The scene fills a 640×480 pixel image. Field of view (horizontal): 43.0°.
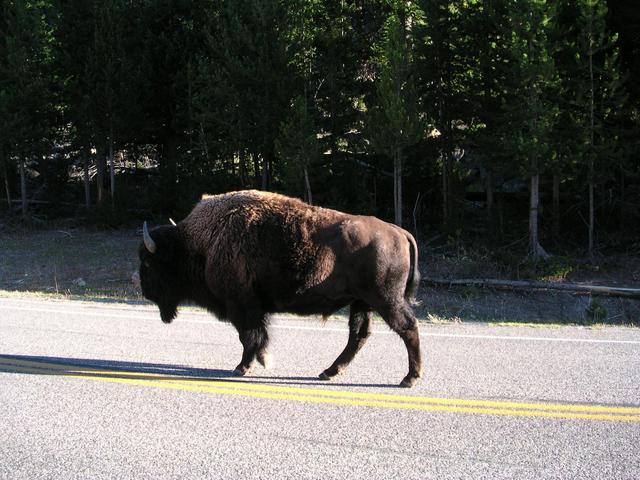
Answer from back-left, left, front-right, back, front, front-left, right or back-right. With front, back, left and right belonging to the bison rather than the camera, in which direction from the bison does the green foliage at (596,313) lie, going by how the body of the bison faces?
back-right

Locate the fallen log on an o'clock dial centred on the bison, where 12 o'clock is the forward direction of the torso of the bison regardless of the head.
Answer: The fallen log is roughly at 4 o'clock from the bison.

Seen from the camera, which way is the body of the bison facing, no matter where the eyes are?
to the viewer's left

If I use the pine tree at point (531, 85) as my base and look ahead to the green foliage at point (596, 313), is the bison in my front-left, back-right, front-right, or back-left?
front-right

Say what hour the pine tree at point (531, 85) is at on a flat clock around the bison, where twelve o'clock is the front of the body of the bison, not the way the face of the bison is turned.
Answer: The pine tree is roughly at 4 o'clock from the bison.

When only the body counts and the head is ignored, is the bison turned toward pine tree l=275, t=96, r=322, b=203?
no

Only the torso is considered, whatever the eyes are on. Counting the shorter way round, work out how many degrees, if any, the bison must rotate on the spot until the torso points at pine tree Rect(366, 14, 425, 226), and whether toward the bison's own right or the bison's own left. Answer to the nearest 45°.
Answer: approximately 90° to the bison's own right

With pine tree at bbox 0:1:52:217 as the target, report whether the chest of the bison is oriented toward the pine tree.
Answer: no
